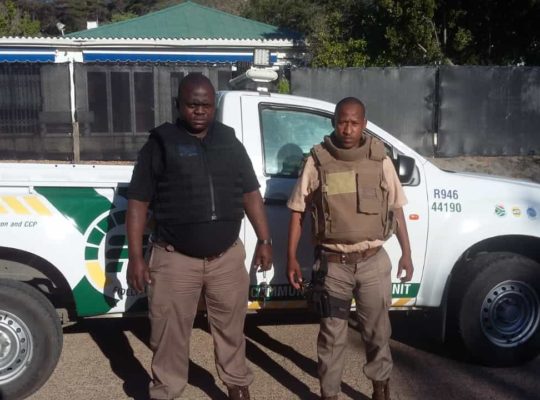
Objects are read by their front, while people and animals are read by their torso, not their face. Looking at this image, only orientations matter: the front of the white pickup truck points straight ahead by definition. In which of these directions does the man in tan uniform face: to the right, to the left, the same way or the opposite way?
to the right

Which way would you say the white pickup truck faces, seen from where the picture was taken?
facing to the right of the viewer

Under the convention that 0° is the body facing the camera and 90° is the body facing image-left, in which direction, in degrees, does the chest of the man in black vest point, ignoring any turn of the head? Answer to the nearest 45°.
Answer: approximately 0°

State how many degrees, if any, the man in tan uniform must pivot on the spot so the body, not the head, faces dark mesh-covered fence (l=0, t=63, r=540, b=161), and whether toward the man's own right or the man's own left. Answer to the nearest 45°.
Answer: approximately 180°

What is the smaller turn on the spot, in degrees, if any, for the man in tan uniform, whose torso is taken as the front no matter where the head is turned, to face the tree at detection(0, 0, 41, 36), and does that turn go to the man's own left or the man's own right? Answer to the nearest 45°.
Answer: approximately 135° to the man's own right

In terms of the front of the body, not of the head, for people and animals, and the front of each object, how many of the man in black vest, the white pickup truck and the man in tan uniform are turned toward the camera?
2

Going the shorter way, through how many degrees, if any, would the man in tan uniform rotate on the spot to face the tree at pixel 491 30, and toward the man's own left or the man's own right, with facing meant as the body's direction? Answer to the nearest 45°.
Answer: approximately 180°

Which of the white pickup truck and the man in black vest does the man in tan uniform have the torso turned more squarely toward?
the man in black vest

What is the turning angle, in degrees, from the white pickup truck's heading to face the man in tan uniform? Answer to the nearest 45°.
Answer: approximately 90° to its right
